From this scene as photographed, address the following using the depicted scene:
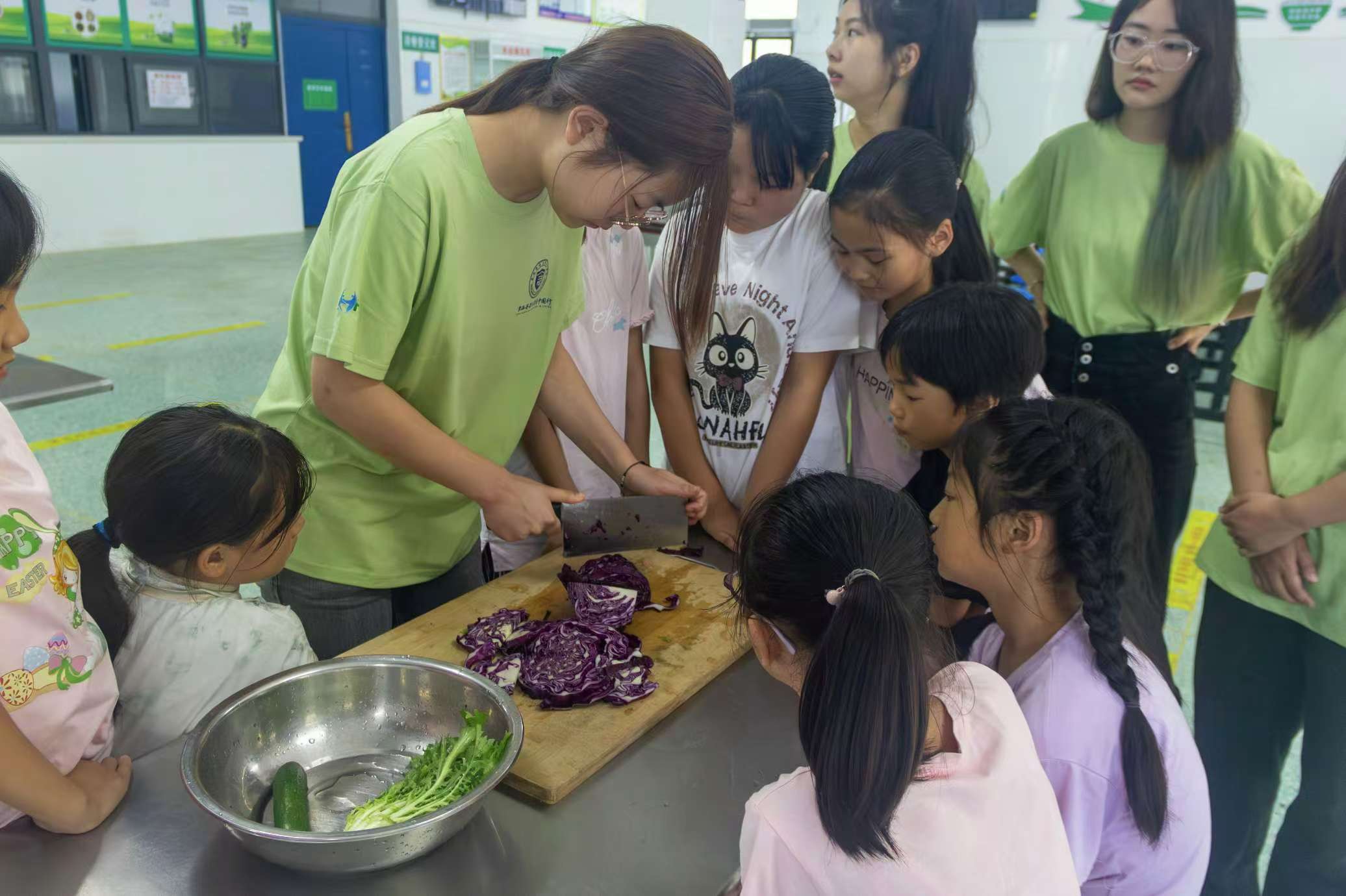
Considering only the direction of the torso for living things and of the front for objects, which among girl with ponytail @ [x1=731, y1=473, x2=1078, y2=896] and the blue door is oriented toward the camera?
the blue door

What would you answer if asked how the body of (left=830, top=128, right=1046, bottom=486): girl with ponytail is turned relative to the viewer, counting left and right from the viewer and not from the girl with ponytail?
facing the viewer and to the left of the viewer

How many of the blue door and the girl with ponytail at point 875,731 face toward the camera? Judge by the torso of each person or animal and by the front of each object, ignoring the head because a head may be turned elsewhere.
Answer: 1

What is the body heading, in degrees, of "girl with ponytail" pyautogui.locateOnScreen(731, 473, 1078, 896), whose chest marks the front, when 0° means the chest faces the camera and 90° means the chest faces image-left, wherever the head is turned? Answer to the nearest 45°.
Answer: approximately 135°

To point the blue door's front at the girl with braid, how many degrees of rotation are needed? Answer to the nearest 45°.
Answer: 0° — it already faces them

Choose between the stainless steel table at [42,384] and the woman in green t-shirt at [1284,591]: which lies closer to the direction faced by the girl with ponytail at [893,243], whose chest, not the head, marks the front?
the stainless steel table

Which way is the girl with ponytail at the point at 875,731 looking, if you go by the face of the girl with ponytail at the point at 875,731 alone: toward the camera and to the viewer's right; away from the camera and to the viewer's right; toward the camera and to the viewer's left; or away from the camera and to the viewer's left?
away from the camera and to the viewer's left

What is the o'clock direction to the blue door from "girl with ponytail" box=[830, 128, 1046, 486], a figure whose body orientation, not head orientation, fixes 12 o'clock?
The blue door is roughly at 3 o'clock from the girl with ponytail.

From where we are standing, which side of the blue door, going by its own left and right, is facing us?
front

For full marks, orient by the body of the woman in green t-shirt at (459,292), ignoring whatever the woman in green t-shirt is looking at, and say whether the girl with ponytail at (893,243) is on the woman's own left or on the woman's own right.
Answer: on the woman's own left

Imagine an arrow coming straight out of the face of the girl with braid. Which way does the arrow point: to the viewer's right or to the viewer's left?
to the viewer's left

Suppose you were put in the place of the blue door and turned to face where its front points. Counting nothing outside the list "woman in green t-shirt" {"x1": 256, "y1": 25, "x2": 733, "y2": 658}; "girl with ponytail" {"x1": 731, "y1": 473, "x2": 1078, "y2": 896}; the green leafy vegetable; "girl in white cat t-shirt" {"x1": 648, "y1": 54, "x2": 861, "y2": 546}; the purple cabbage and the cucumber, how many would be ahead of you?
6

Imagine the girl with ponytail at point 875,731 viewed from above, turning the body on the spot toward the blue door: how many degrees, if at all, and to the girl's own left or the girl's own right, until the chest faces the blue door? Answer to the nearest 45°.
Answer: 0° — they already face it

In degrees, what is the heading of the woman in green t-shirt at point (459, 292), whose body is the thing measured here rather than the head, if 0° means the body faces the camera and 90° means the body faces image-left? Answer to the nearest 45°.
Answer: approximately 315°

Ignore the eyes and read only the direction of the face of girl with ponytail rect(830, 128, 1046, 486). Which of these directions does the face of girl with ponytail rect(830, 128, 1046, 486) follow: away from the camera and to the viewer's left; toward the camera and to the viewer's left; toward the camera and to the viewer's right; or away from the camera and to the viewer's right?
toward the camera and to the viewer's left

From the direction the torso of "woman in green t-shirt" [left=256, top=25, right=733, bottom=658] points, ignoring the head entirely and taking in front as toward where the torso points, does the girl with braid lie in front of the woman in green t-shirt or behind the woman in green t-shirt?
in front

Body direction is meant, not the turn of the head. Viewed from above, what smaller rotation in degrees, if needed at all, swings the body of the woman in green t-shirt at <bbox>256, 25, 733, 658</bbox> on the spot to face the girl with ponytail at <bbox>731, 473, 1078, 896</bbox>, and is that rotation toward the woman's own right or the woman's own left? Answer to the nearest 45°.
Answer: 0° — they already face them

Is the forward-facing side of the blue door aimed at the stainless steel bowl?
yes

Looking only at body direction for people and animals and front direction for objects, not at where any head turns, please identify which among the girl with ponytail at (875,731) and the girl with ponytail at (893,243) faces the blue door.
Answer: the girl with ponytail at (875,731)
